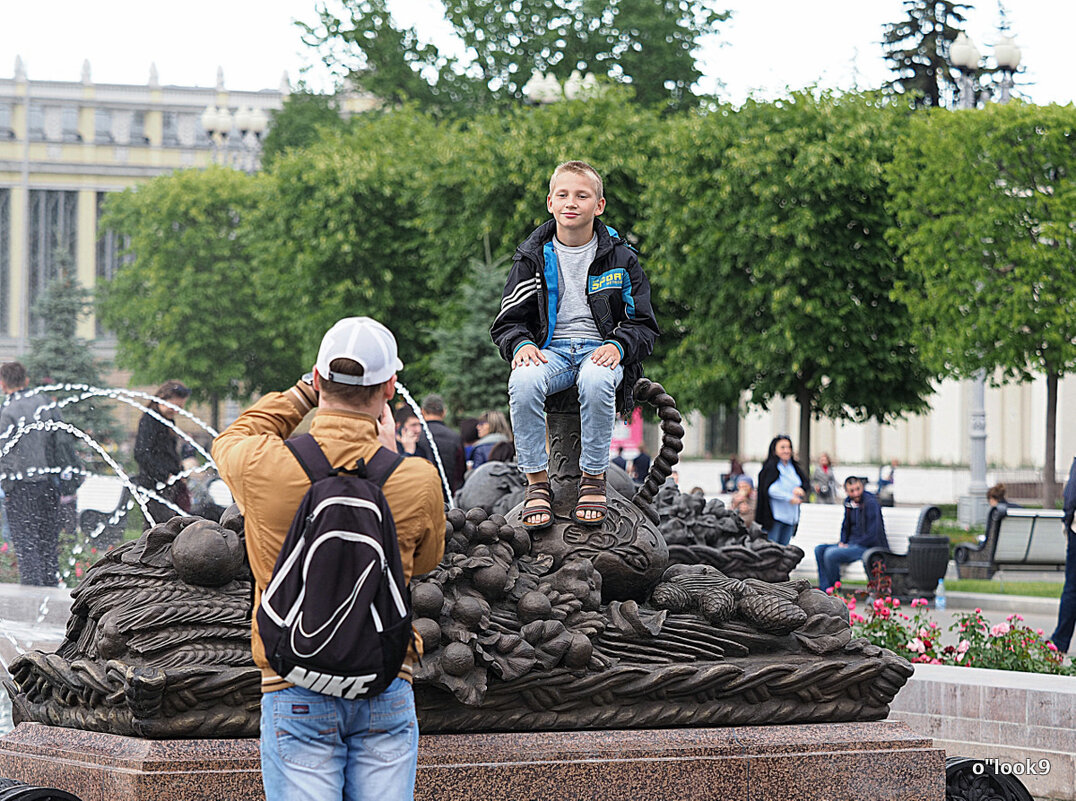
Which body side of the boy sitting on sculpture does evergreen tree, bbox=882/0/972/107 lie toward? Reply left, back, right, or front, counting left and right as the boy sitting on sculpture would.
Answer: back

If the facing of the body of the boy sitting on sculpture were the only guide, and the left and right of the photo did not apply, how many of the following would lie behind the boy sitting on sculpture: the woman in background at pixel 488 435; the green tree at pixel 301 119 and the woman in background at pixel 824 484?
3

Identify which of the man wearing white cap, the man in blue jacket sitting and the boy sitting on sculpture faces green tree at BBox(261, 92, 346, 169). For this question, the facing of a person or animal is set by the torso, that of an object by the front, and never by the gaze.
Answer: the man wearing white cap

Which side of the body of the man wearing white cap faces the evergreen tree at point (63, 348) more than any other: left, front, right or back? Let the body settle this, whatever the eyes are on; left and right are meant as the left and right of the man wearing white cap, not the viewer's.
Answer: front

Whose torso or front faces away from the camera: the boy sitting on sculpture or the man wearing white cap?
the man wearing white cap

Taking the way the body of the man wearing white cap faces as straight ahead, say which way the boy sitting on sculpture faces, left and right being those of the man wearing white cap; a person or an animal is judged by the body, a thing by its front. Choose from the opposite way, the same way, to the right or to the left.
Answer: the opposite way

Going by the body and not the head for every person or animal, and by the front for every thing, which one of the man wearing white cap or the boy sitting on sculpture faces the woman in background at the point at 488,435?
the man wearing white cap

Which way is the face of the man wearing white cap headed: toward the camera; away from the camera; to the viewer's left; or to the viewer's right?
away from the camera

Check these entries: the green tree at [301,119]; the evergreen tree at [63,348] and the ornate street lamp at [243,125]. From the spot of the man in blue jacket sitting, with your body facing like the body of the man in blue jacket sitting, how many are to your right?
3

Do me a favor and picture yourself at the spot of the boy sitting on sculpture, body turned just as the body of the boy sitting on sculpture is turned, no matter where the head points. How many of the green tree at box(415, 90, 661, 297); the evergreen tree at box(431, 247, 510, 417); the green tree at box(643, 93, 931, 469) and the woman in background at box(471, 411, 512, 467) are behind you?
4

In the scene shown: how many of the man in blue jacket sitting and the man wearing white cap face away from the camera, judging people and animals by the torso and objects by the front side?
1

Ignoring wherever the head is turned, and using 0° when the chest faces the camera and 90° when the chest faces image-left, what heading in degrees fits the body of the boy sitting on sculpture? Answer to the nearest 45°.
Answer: approximately 0°

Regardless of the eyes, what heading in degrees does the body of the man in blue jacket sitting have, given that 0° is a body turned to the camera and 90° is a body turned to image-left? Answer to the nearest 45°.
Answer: approximately 45°

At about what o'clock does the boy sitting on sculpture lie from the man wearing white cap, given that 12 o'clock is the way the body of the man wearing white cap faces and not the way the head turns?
The boy sitting on sculpture is roughly at 1 o'clock from the man wearing white cap.

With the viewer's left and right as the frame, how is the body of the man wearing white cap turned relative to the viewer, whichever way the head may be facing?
facing away from the viewer
